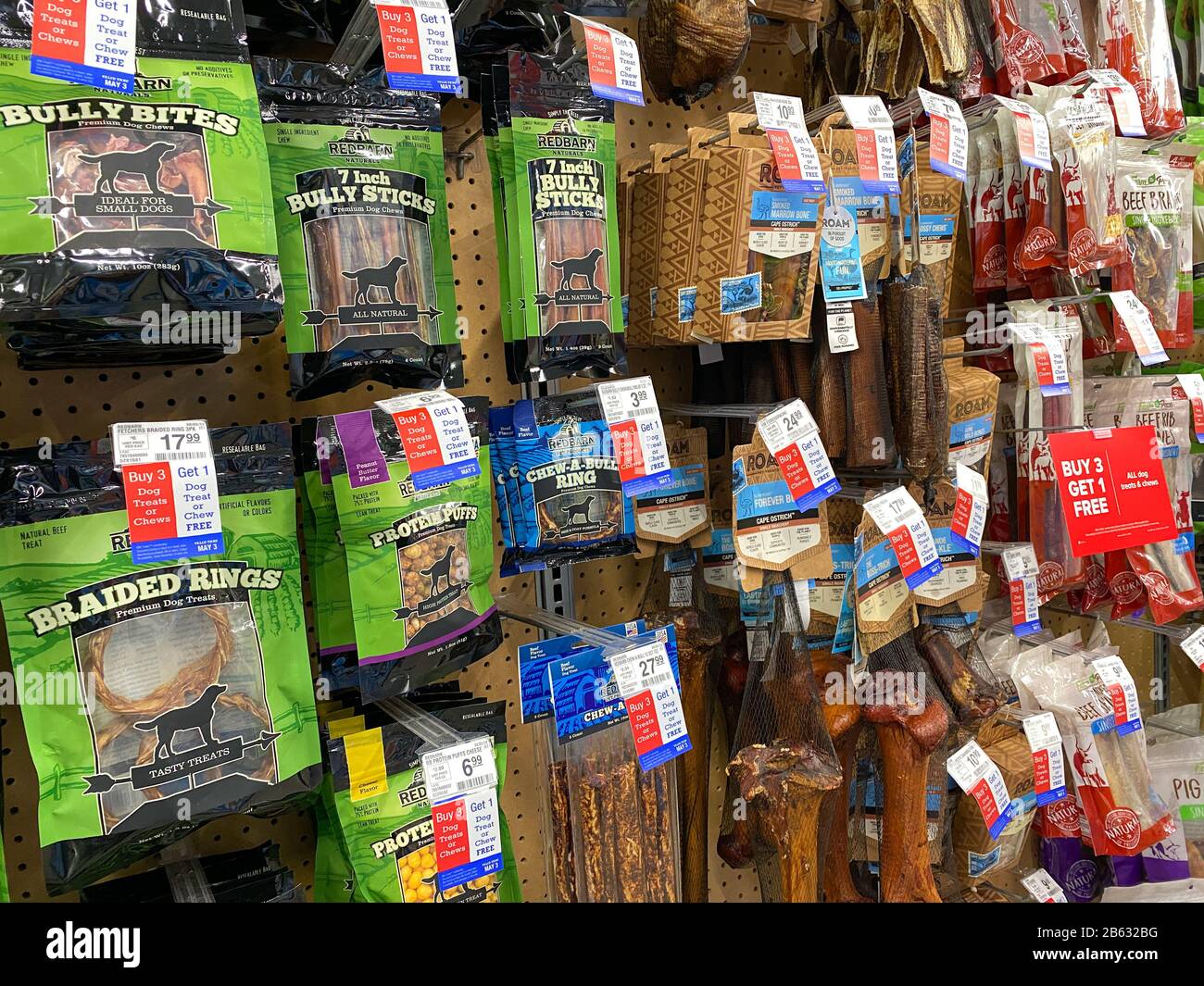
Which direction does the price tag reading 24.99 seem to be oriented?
toward the camera

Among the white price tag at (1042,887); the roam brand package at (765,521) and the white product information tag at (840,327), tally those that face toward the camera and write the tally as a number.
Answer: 3

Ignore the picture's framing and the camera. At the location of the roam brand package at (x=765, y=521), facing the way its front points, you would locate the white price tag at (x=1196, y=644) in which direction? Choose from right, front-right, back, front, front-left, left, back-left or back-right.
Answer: back-left

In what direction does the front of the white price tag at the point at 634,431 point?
toward the camera

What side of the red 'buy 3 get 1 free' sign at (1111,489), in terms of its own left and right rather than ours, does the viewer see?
front

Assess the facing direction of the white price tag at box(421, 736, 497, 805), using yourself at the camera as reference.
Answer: facing the viewer

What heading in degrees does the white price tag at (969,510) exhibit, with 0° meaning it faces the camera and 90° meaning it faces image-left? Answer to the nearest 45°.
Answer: approximately 45°

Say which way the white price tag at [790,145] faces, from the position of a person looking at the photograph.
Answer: facing the viewer

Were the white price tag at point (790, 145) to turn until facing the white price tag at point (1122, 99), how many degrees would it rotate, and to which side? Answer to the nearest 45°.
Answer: approximately 135° to its left

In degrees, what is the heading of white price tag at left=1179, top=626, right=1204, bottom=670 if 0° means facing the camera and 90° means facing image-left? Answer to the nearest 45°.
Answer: approximately 0°
